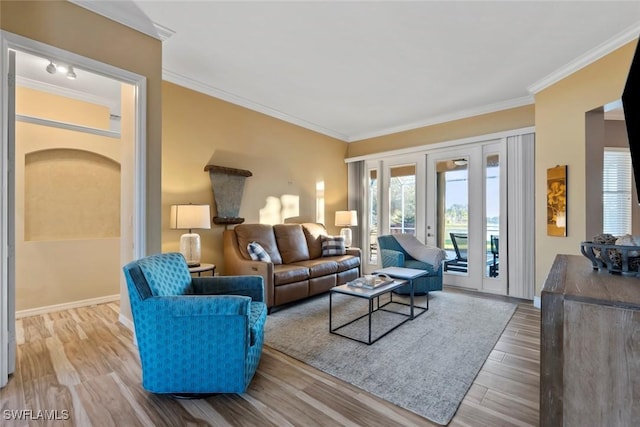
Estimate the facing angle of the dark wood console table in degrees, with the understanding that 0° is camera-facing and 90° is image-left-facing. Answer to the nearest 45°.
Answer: approximately 45°

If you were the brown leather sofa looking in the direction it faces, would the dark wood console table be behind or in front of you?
in front

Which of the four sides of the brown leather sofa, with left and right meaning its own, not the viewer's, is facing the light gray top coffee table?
front

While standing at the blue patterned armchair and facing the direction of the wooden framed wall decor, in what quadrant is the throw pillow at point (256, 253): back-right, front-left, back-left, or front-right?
front-left

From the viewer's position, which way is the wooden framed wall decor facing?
facing the viewer and to the left of the viewer

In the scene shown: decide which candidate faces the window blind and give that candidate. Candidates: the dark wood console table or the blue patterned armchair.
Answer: the blue patterned armchair

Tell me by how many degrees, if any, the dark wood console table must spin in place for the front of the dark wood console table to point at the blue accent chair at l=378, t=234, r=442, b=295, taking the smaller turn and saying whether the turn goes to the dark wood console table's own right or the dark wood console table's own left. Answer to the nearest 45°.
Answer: approximately 90° to the dark wood console table's own right

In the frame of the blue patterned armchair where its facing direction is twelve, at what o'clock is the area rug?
The area rug is roughly at 12 o'clock from the blue patterned armchair.

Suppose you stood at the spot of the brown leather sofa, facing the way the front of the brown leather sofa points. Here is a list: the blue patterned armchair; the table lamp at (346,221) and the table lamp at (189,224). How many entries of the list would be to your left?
1

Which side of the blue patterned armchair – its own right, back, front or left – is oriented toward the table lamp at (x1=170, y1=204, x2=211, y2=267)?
left

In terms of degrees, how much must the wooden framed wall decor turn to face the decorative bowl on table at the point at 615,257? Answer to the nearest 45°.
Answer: approximately 45° to its left

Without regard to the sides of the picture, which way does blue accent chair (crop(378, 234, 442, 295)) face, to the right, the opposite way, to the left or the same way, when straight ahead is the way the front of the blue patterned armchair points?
to the right

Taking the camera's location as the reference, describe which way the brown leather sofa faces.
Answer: facing the viewer and to the right of the viewer
